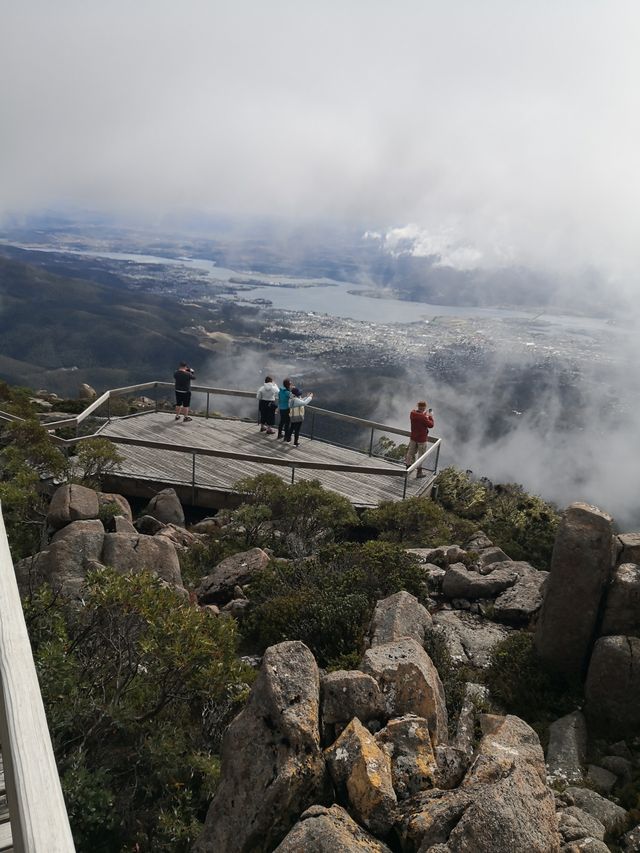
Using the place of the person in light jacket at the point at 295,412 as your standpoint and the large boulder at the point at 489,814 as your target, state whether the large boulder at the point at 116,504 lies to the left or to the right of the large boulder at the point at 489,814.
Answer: right

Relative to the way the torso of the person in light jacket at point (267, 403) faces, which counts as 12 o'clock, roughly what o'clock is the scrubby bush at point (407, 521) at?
The scrubby bush is roughly at 5 o'clock from the person in light jacket.

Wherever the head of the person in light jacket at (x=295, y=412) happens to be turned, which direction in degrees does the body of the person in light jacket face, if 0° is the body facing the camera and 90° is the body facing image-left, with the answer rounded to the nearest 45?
approximately 225°

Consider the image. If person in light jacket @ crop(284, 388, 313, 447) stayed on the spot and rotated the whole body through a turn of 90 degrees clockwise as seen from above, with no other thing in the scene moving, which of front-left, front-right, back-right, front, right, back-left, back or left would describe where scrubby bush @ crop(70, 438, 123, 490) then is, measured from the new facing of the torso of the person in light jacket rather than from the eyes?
right

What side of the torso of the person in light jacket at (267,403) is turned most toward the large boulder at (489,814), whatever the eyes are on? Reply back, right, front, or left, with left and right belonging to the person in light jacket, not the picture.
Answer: back

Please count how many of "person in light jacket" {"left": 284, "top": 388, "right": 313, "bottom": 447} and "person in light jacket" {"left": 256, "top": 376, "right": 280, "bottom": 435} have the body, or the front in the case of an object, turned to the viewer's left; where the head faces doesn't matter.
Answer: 0

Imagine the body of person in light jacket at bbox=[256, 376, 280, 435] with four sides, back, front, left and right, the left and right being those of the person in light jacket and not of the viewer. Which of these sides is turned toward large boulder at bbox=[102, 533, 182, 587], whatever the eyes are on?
back

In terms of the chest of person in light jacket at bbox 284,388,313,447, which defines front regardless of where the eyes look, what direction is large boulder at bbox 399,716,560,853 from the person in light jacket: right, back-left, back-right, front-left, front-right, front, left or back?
back-right

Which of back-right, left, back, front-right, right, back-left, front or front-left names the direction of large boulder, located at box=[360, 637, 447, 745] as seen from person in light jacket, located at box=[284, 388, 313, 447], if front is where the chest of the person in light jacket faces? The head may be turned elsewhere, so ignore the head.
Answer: back-right

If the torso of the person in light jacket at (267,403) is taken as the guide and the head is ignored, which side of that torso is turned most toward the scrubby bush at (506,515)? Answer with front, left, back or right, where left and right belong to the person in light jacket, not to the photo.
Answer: right

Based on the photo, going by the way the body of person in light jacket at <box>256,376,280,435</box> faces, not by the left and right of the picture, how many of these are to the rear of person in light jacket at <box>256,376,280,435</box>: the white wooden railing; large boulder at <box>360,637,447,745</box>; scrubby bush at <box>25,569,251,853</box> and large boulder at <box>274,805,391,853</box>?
4

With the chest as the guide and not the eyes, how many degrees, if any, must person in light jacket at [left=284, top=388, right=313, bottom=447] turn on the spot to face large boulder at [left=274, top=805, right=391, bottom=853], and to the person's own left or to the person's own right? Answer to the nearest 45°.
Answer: approximately 135° to the person's own right

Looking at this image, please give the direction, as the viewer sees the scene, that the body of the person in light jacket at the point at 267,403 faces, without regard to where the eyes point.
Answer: away from the camera

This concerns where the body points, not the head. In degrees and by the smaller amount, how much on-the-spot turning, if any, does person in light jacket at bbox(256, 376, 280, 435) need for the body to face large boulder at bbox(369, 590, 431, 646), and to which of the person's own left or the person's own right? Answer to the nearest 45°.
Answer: approximately 180°

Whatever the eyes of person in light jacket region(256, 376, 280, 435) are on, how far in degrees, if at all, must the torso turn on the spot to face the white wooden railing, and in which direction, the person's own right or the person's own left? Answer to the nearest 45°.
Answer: approximately 180°

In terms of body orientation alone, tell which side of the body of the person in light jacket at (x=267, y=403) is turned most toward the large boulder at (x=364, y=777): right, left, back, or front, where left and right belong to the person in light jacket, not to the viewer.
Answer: back

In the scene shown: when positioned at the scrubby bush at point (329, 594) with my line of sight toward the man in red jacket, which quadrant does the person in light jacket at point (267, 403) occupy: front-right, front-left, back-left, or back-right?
front-left
